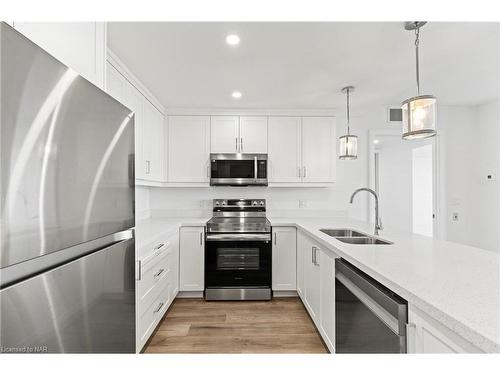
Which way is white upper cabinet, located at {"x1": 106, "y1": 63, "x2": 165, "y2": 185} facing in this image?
to the viewer's right

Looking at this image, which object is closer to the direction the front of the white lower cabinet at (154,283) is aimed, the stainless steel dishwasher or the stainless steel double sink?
the stainless steel double sink

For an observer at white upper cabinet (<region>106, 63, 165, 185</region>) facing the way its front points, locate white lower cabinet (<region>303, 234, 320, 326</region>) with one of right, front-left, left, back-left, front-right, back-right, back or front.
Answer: front-right

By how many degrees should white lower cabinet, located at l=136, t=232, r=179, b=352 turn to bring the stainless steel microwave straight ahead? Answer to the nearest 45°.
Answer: approximately 45° to its left

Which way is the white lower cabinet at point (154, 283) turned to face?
to the viewer's right

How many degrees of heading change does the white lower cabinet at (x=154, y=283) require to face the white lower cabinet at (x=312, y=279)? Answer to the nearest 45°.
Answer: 0° — it already faces it

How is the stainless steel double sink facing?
to the viewer's left

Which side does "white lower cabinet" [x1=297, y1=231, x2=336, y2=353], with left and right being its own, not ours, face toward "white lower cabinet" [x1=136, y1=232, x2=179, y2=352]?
front

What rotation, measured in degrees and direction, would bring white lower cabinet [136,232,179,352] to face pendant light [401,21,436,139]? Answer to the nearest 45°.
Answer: approximately 45° to its right

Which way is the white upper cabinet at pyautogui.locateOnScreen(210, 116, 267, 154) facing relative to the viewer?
toward the camera

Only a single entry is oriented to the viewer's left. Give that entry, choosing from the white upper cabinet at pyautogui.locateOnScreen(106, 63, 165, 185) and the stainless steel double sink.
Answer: the stainless steel double sink

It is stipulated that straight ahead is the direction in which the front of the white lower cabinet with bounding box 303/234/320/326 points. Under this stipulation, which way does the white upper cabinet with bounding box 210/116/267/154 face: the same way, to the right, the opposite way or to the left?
to the left

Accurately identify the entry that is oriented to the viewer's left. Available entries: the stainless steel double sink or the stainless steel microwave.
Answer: the stainless steel double sink

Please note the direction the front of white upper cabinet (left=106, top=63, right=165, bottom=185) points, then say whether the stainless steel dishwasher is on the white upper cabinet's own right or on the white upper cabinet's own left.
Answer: on the white upper cabinet's own right

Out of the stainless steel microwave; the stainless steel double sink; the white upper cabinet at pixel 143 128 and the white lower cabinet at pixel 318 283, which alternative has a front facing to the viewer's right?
the white upper cabinet

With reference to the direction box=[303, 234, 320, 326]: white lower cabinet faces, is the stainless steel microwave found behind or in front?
in front

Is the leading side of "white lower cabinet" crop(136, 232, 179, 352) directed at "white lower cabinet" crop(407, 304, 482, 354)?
no

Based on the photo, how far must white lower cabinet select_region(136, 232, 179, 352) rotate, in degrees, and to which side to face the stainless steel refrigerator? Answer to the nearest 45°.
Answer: approximately 90° to its right

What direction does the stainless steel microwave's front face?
toward the camera
